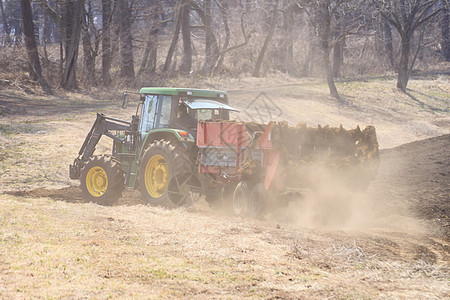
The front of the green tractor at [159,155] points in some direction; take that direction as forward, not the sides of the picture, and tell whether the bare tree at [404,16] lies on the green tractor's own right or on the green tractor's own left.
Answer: on the green tractor's own right

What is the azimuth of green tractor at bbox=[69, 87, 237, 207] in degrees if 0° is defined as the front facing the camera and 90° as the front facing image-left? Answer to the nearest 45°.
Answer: approximately 135°
